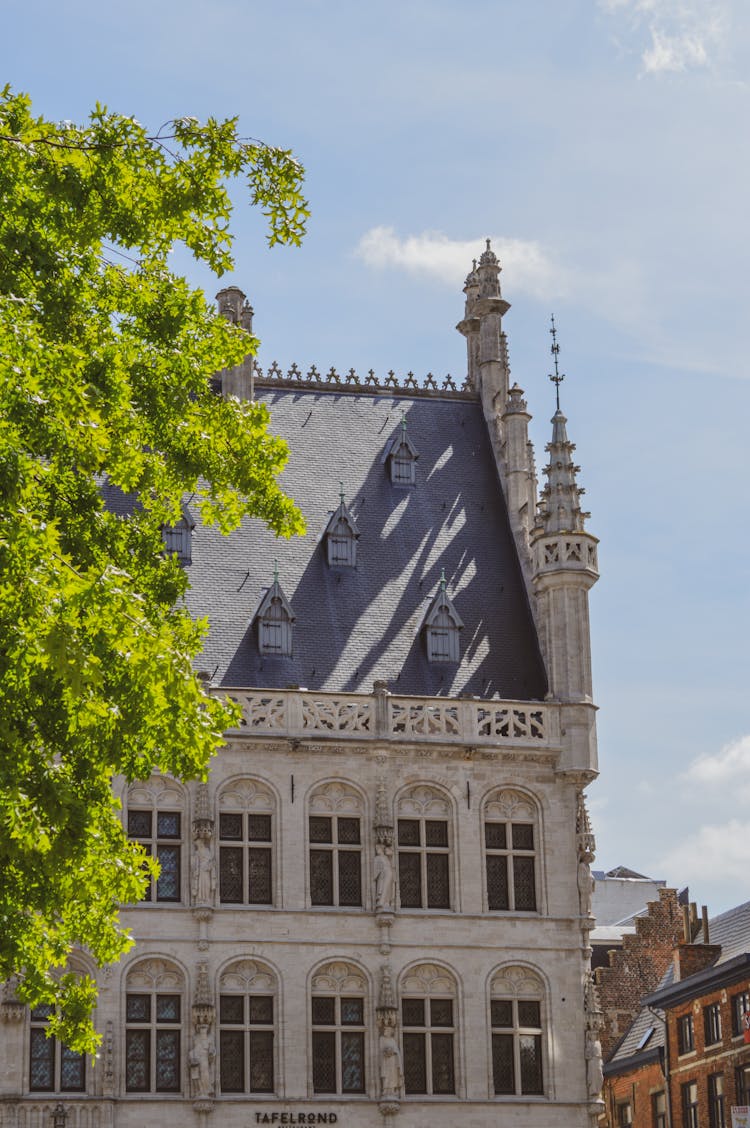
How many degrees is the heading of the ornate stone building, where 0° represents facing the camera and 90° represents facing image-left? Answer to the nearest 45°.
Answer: approximately 0°
